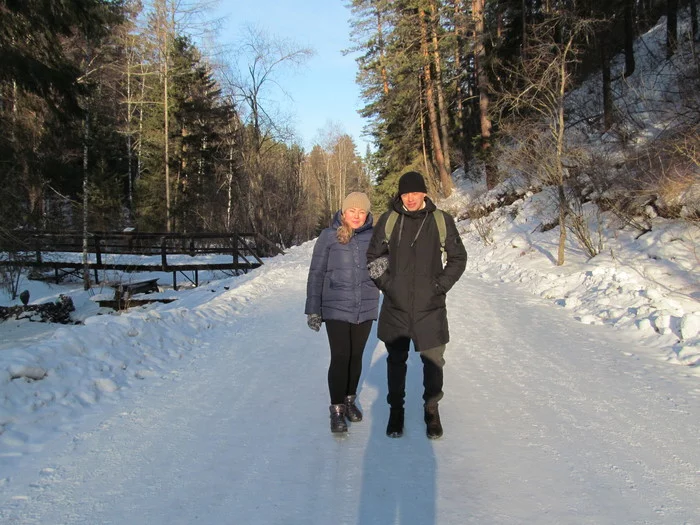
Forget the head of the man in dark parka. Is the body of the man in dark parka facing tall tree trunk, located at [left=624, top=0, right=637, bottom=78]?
no

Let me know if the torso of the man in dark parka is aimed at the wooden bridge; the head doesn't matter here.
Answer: no

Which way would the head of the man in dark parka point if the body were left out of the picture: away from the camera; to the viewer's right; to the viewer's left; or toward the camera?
toward the camera

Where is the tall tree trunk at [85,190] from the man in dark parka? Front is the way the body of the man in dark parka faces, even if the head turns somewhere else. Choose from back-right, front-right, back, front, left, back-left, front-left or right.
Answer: back-right

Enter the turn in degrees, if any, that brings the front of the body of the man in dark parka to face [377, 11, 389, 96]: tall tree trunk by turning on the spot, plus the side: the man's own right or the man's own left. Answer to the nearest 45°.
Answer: approximately 180°

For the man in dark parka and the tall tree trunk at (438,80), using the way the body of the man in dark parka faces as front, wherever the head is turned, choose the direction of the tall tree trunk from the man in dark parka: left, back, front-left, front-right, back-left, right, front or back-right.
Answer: back

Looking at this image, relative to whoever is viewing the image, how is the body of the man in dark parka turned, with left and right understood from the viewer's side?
facing the viewer

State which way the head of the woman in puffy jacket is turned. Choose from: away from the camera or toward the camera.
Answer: toward the camera

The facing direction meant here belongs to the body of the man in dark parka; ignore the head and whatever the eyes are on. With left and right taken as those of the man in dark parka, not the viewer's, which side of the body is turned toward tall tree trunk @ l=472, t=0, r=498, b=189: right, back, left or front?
back

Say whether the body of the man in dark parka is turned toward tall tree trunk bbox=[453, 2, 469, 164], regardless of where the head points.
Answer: no

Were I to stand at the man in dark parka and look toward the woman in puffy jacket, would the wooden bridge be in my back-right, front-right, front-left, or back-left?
front-right
